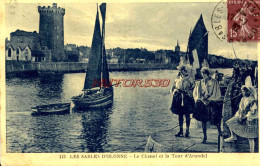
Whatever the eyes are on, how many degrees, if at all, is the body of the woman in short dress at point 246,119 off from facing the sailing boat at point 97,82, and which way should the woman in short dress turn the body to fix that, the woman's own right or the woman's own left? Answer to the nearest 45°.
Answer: approximately 45° to the woman's own right

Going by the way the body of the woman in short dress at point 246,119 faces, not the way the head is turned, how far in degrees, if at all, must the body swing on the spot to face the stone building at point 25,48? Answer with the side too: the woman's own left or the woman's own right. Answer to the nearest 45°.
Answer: approximately 45° to the woman's own right

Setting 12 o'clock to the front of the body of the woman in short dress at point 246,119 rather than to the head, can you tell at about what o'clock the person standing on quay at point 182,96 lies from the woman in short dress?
The person standing on quay is roughly at 1 o'clock from the woman in short dress.
